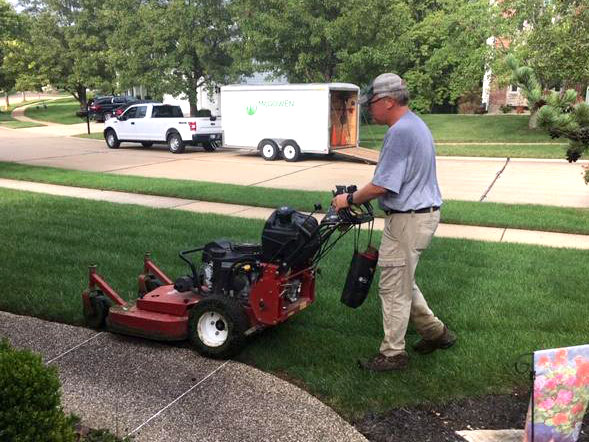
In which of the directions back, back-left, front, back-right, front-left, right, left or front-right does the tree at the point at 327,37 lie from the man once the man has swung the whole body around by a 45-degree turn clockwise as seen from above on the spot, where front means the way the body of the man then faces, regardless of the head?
front-right

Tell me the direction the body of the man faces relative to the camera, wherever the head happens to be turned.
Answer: to the viewer's left

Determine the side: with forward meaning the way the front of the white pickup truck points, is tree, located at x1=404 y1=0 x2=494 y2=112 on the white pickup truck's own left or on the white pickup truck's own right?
on the white pickup truck's own right

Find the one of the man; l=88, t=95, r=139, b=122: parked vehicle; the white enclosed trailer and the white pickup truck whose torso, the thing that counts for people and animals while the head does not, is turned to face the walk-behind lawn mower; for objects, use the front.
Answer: the man

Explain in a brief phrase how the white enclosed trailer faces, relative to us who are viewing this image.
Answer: facing away from the viewer and to the left of the viewer

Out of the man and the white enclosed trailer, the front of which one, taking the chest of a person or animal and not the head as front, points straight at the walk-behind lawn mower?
the man

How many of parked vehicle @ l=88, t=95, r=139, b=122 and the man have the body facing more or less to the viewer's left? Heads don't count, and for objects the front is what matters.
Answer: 1
